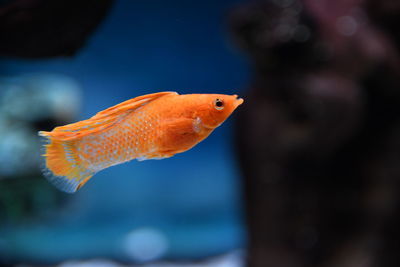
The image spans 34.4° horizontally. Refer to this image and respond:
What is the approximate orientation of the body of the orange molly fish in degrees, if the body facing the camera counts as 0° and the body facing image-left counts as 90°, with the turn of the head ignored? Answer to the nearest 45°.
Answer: approximately 270°

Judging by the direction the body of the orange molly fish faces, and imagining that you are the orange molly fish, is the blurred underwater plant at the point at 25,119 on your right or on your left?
on your left

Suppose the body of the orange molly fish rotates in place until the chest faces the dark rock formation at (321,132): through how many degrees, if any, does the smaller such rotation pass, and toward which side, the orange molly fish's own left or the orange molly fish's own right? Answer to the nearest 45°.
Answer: approximately 45° to the orange molly fish's own left
